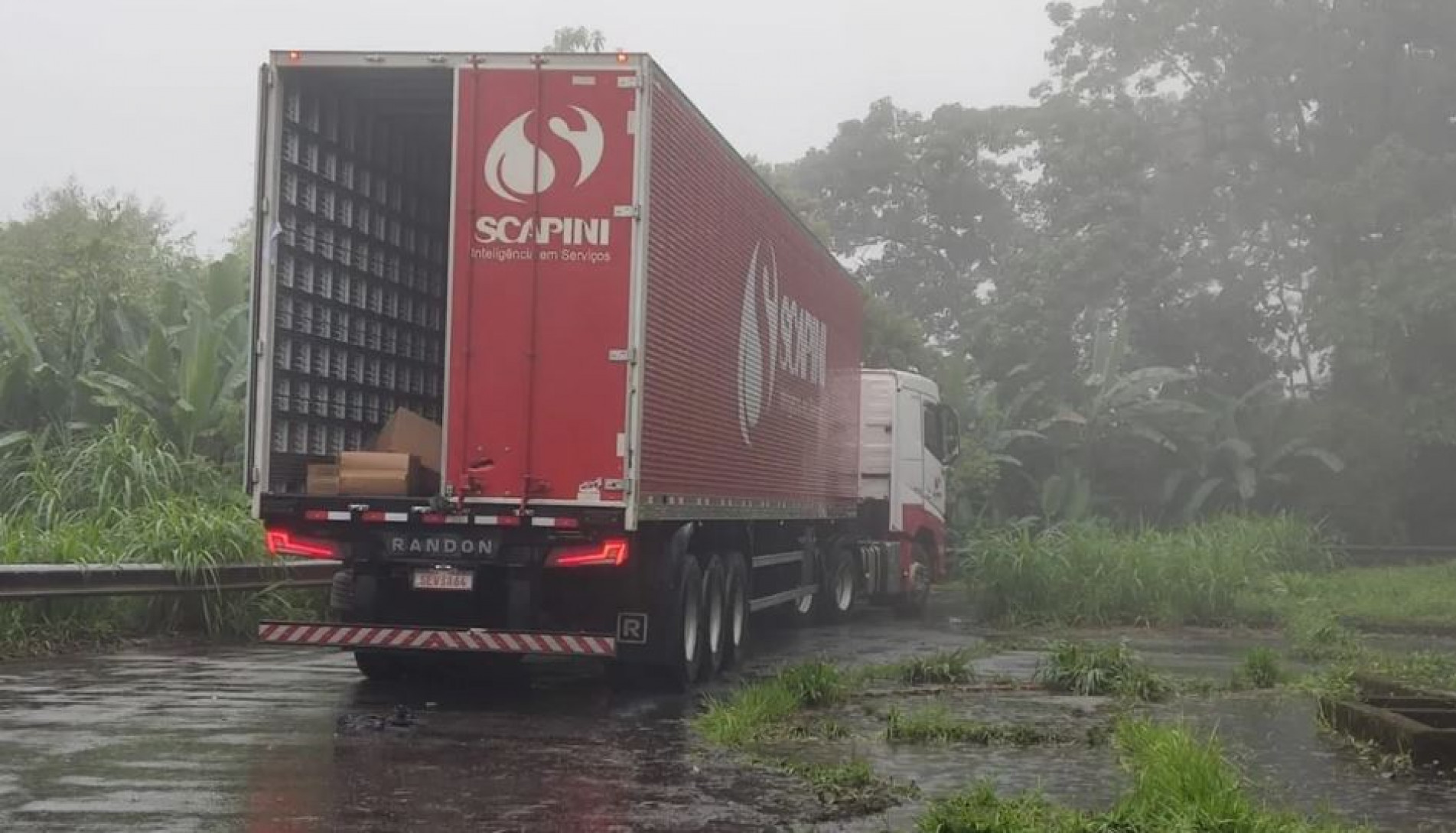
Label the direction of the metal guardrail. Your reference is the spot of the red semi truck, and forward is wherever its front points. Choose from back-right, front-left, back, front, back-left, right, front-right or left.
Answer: left

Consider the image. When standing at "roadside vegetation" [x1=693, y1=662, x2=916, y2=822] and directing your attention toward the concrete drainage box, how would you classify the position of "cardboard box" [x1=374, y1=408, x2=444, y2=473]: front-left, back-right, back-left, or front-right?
back-left

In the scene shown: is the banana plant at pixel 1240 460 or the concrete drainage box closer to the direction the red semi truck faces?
the banana plant

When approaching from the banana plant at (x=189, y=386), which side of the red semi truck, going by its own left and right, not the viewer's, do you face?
left

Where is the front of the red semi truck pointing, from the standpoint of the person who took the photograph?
facing away from the viewer and to the right of the viewer

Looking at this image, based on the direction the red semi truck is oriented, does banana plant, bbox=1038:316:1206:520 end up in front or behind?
in front

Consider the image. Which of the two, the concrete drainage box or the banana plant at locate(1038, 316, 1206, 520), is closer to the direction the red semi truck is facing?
the banana plant

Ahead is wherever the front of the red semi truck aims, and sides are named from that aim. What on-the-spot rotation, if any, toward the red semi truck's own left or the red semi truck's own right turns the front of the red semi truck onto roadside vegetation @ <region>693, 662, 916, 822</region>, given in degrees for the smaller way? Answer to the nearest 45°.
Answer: approximately 90° to the red semi truck's own right
